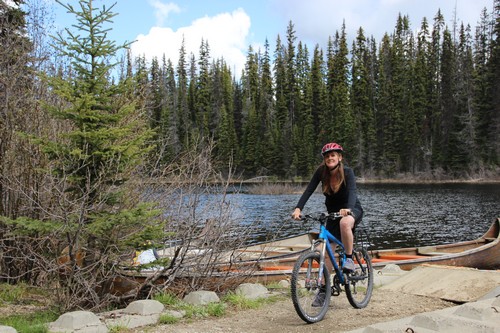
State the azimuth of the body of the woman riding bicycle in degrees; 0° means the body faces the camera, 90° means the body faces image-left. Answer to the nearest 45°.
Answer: approximately 45°

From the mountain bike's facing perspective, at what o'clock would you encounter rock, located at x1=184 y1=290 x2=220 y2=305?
The rock is roughly at 2 o'clock from the mountain bike.

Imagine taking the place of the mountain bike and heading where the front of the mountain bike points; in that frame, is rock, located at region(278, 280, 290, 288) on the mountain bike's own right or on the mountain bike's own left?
on the mountain bike's own right

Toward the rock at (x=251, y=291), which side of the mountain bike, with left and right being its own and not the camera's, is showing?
right

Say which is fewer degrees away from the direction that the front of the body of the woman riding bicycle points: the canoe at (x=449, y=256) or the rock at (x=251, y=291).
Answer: the rock

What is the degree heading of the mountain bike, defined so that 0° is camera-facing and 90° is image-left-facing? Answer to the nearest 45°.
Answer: approximately 45°
